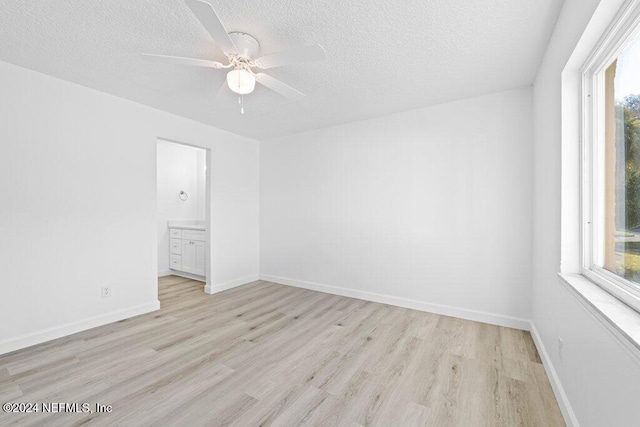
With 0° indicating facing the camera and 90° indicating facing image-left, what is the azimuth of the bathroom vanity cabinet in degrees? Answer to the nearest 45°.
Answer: approximately 45°

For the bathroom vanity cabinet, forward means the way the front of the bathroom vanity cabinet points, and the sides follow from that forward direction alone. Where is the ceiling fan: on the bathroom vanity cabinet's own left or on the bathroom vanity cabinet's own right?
on the bathroom vanity cabinet's own left

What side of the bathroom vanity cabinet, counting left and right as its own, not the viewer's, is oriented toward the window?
left
